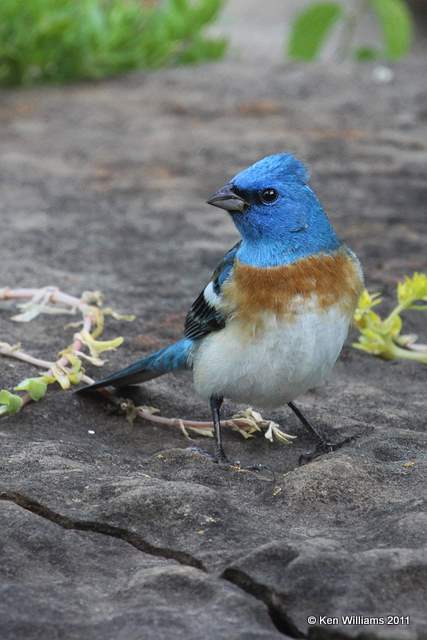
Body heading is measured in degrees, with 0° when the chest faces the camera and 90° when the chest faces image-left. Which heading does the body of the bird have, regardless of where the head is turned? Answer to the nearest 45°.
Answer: approximately 315°

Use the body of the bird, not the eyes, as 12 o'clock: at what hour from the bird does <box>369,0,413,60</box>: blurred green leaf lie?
The blurred green leaf is roughly at 8 o'clock from the bird.

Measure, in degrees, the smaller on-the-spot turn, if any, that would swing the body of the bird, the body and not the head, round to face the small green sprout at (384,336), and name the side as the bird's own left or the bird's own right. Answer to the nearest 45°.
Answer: approximately 90° to the bird's own left

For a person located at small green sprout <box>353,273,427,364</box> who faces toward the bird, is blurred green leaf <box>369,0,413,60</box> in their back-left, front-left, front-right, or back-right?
back-right

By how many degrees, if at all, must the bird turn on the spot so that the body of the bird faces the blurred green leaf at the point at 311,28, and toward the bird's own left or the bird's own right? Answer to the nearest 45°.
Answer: approximately 135° to the bird's own left
